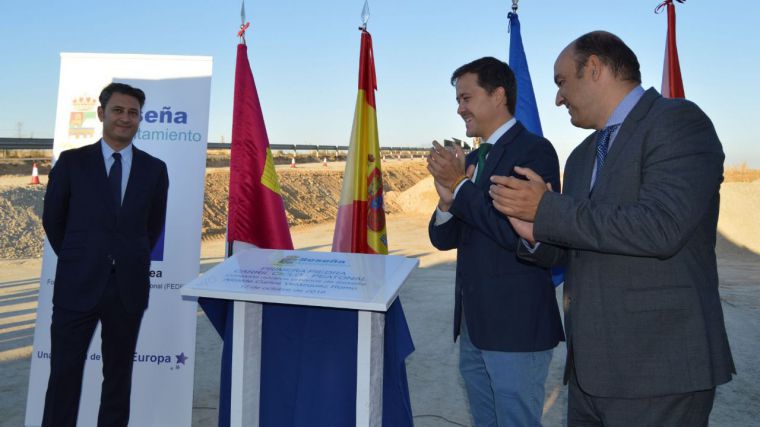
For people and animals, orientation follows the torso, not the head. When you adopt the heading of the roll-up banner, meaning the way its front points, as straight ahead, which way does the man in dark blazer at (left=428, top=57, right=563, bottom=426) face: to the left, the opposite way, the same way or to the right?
to the right

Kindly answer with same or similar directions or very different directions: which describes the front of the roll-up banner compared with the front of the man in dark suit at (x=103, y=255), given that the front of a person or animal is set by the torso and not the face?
same or similar directions

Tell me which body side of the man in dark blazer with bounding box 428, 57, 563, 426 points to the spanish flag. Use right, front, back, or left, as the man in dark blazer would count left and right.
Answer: right

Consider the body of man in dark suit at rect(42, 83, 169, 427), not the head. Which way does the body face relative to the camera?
toward the camera

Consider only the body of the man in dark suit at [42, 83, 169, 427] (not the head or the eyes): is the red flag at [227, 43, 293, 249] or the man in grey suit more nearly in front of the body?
the man in grey suit

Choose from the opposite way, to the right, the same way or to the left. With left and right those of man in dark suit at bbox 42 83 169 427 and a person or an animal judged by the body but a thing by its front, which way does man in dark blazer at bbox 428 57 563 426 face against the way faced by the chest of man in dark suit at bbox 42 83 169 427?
to the right

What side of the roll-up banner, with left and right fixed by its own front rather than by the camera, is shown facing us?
front

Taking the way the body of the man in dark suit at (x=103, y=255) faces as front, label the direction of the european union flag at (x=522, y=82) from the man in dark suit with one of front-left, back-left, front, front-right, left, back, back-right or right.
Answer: left

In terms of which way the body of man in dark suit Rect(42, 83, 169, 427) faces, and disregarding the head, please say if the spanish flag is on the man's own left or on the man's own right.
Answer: on the man's own left

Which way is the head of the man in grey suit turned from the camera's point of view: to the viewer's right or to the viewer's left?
to the viewer's left

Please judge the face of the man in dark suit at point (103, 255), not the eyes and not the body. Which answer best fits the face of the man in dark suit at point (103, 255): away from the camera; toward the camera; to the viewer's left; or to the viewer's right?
toward the camera

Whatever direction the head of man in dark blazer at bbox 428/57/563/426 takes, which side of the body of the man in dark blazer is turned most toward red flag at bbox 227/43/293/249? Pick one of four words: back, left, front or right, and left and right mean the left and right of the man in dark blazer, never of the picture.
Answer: right

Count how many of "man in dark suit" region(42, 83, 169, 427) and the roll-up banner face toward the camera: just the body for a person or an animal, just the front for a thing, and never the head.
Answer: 2

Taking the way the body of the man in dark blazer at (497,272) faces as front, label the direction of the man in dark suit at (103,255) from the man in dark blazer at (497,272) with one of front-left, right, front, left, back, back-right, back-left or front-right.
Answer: front-right

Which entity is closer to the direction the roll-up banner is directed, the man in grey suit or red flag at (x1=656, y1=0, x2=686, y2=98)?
the man in grey suit
